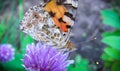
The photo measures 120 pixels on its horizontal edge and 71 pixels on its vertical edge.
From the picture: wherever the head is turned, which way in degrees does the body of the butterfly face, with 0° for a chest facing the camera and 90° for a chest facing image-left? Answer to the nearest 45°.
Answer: approximately 270°

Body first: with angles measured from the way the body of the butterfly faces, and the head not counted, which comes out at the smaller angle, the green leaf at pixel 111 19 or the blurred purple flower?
the green leaf
